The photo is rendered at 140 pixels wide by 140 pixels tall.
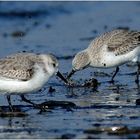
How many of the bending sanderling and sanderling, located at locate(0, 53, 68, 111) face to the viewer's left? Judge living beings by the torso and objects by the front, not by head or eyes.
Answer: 1

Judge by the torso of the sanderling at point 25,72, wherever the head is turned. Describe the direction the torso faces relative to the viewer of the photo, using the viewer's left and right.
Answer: facing to the right of the viewer

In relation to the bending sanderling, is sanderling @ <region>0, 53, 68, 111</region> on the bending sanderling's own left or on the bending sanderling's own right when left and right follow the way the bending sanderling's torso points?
on the bending sanderling's own left

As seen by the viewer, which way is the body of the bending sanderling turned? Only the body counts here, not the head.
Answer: to the viewer's left

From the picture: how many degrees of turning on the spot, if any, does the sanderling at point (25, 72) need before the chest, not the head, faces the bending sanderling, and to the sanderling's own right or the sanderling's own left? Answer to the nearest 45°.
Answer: approximately 45° to the sanderling's own left

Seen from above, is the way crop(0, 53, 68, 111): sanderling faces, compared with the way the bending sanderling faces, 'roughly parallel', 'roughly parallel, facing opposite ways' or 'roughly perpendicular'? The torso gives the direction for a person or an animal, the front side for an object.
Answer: roughly parallel, facing opposite ways
